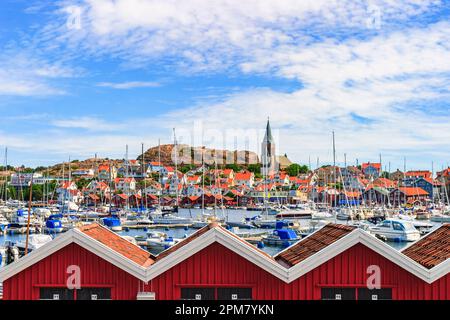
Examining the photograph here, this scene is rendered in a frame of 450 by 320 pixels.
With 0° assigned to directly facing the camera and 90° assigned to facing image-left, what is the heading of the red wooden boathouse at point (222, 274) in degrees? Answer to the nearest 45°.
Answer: approximately 0°
